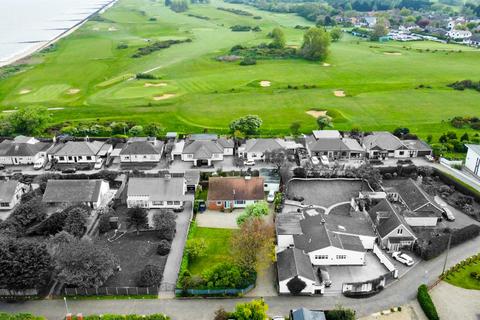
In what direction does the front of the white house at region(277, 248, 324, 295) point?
toward the camera

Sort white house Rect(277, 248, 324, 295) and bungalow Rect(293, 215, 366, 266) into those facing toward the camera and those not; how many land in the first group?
2

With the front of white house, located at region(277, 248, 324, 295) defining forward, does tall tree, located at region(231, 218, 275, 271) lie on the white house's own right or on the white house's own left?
on the white house's own right

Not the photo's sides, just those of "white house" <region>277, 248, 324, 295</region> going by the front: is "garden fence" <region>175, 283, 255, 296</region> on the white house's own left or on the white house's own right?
on the white house's own right

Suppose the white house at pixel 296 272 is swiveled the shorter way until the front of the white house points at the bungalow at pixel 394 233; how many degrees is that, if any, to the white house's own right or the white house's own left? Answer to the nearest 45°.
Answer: approximately 135° to the white house's own left

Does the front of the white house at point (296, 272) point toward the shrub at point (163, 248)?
no

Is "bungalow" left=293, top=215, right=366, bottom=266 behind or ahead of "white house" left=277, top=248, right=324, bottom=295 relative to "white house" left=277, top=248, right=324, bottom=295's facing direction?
behind

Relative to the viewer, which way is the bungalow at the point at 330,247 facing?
toward the camera

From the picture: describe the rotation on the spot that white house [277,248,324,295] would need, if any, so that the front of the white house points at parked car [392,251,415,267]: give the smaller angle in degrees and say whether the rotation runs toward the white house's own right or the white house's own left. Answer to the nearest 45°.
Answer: approximately 135° to the white house's own left

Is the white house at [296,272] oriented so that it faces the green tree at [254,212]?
no

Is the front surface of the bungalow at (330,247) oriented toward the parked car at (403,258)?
no

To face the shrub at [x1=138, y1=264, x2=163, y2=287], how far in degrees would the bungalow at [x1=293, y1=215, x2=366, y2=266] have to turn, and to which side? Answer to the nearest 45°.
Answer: approximately 45° to its right

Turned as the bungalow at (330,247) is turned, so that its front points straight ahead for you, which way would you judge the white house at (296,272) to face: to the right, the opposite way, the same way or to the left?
the same way

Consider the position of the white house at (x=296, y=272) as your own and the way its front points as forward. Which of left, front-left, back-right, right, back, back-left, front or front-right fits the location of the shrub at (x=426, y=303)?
left

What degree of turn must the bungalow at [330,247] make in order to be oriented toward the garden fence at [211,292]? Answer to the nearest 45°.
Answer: approximately 45° to its right

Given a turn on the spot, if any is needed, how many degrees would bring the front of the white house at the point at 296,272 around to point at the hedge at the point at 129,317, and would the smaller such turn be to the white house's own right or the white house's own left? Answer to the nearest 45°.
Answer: approximately 45° to the white house's own right

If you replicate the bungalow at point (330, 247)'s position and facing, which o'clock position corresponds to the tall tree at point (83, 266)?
The tall tree is roughly at 2 o'clock from the bungalow.

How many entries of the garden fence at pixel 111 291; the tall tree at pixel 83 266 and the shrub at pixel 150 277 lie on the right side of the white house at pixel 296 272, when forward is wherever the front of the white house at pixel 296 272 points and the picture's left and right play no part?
3

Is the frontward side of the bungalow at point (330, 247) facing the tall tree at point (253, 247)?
no
